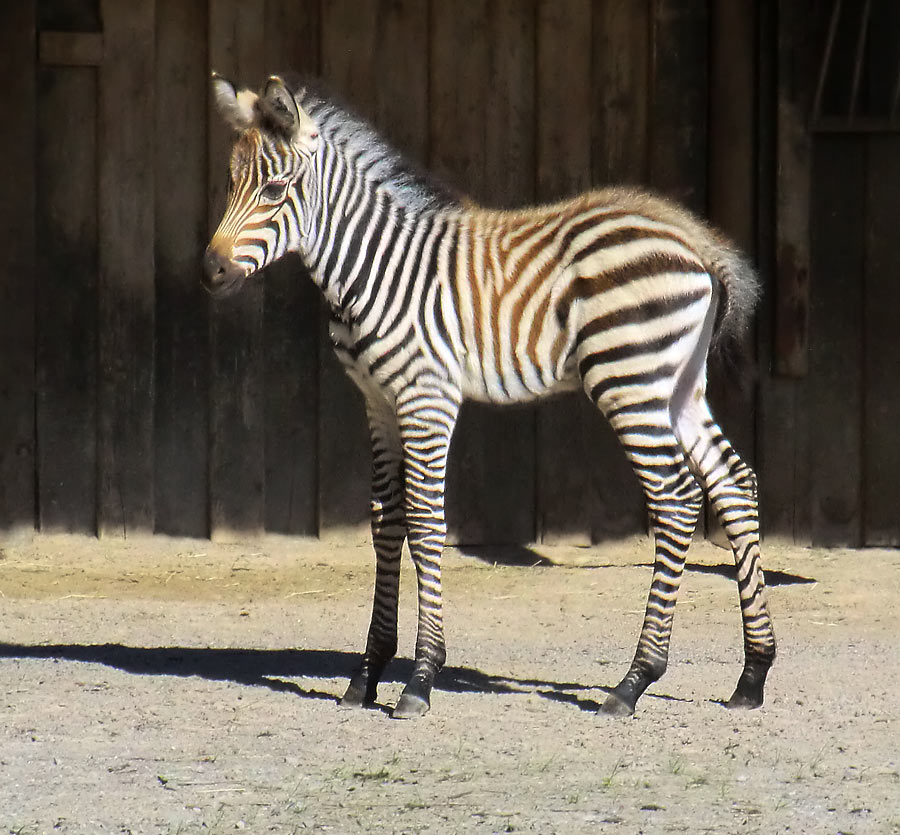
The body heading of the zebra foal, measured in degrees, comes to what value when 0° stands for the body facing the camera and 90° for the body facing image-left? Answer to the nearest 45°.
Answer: approximately 90°
